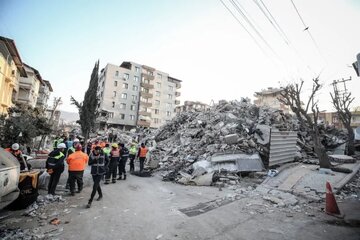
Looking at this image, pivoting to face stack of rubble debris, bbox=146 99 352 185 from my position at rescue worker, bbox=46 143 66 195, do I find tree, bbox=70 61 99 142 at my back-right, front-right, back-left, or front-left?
front-left

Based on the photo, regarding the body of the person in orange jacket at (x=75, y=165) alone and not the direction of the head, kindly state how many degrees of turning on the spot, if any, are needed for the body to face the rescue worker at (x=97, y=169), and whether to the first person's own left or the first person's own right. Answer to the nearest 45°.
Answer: approximately 135° to the first person's own right

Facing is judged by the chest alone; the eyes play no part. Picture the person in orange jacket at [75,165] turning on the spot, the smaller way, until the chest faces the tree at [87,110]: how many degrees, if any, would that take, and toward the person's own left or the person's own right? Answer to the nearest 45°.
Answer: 0° — they already face it

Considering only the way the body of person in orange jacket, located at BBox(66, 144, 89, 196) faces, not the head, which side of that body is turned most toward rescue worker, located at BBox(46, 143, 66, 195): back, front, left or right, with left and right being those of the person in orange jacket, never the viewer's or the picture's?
left

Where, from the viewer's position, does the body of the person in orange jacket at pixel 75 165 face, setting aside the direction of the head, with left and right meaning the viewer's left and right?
facing away from the viewer

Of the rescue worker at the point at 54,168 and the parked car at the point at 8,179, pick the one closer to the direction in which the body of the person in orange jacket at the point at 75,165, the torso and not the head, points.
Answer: the rescue worker

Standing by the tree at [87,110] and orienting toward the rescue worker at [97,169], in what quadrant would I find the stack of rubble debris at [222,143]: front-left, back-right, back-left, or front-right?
front-left

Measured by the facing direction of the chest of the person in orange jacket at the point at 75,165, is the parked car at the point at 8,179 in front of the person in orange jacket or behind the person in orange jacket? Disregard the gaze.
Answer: behind

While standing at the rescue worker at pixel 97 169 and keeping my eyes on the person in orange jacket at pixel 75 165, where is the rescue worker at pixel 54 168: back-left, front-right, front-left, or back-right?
front-left

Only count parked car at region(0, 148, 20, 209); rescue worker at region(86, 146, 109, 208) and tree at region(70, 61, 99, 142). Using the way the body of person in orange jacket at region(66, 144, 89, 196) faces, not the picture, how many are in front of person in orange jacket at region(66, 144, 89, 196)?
1

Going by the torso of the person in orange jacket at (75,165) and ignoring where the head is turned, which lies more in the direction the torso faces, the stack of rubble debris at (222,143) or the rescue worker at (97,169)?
the stack of rubble debris
